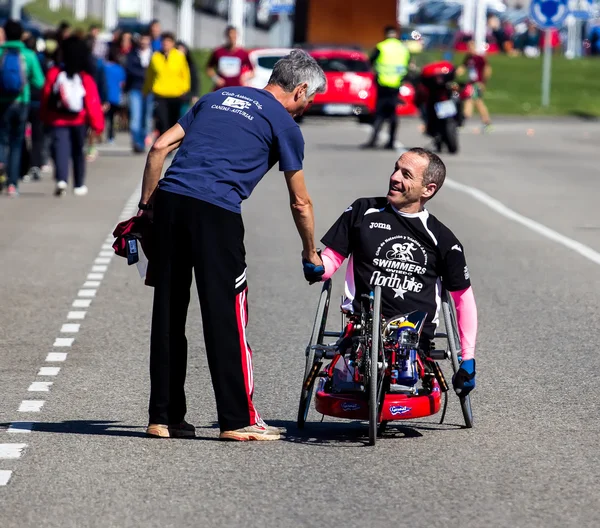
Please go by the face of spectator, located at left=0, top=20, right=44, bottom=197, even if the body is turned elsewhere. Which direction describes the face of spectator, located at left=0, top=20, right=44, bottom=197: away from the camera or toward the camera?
away from the camera

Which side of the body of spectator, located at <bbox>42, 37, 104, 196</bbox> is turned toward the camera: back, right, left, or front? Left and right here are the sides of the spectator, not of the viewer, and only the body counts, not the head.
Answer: back

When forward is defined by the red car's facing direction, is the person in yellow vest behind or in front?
in front

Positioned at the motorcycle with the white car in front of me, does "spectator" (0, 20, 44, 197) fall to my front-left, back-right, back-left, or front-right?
back-left

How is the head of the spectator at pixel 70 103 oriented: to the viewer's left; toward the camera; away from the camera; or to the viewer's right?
away from the camera

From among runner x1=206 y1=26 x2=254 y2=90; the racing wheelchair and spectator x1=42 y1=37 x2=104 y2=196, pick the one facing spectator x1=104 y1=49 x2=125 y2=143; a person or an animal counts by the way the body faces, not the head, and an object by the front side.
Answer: spectator x1=42 y1=37 x2=104 y2=196

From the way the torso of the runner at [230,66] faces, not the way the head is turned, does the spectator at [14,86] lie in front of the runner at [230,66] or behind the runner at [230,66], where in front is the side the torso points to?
in front

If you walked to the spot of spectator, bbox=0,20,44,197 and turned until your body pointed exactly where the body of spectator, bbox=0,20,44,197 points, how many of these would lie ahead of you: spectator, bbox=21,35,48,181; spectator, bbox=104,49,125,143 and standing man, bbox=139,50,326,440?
2

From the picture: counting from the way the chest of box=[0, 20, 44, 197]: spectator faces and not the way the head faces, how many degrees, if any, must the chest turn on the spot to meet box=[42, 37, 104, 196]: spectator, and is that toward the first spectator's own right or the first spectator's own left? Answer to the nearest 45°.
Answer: approximately 90° to the first spectator's own right

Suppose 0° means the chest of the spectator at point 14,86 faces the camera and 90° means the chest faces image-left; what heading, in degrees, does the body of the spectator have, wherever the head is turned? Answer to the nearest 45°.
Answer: approximately 180°

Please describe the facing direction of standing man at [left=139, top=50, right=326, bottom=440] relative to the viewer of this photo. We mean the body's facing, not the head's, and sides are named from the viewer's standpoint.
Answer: facing away from the viewer and to the right of the viewer

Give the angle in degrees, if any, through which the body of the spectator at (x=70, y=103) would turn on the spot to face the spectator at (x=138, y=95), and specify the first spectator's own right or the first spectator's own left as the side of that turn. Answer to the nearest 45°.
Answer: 0° — they already face them

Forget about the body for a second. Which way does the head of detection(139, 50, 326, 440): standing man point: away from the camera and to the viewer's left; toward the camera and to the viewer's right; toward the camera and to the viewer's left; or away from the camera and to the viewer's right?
away from the camera and to the viewer's right
